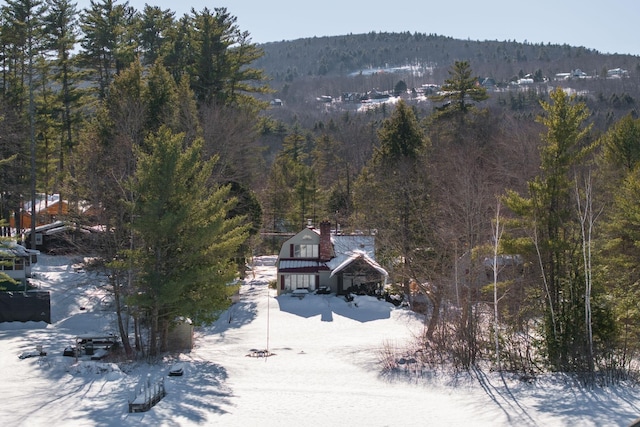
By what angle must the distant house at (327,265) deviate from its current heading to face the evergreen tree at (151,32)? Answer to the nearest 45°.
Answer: approximately 135° to its right

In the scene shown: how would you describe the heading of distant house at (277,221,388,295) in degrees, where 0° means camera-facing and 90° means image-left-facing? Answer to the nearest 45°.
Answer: approximately 0°

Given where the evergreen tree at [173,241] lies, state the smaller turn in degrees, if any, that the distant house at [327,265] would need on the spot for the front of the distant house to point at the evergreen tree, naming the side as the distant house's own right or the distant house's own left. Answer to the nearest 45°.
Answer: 0° — it already faces it

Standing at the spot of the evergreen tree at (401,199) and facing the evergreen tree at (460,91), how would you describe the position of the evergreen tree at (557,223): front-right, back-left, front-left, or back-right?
back-right
